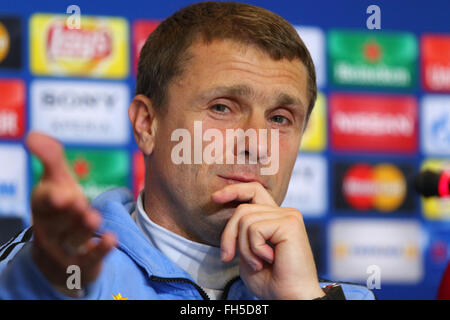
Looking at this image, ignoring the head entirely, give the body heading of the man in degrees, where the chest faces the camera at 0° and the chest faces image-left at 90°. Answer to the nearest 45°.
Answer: approximately 315°
